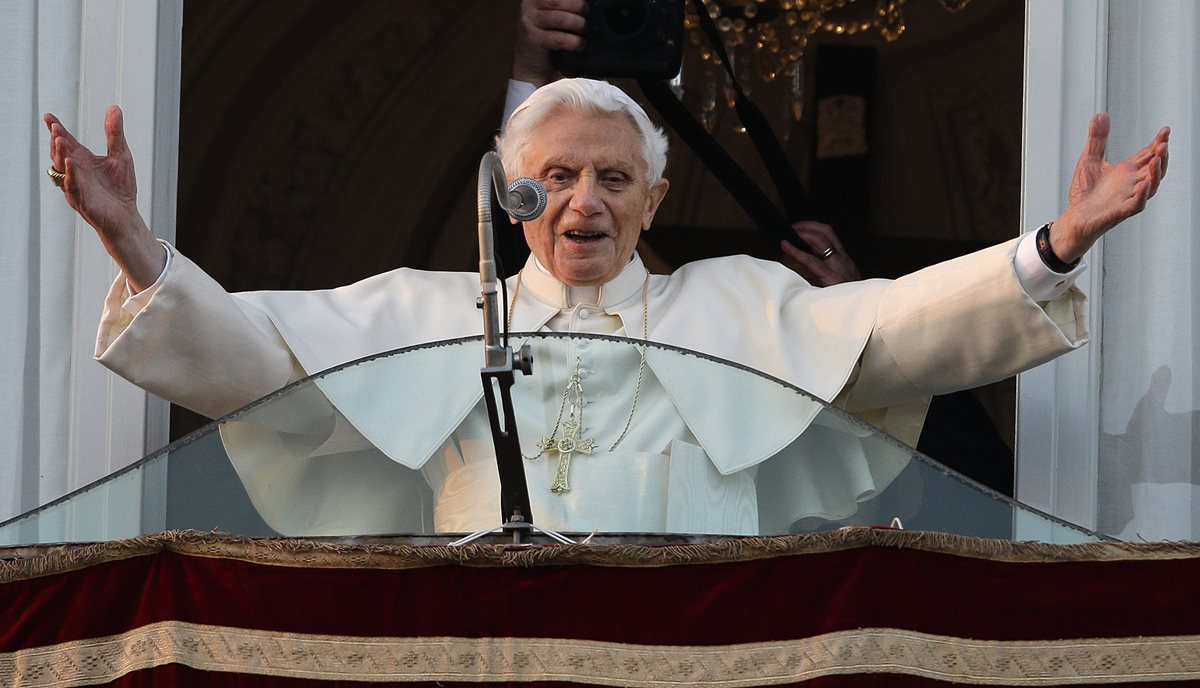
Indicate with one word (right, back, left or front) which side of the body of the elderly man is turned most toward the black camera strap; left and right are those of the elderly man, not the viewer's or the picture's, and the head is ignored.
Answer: back

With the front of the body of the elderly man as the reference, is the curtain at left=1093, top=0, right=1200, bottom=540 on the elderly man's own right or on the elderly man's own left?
on the elderly man's own left

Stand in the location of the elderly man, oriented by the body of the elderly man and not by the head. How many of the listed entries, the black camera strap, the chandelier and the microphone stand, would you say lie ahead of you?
1

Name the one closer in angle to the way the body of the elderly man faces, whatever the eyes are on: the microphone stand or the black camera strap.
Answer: the microphone stand

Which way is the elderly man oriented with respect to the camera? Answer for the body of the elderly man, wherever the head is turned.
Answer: toward the camera

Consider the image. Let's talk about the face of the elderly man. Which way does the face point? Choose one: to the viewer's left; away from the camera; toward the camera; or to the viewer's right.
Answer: toward the camera

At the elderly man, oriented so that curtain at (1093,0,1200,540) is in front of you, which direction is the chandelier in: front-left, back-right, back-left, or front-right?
front-left

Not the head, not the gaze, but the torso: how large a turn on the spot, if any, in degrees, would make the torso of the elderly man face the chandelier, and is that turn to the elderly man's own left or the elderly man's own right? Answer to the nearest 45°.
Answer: approximately 180°

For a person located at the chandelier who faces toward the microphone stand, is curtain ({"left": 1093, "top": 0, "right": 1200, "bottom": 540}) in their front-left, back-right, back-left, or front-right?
front-left

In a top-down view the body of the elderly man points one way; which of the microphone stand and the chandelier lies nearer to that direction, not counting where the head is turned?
the microphone stand

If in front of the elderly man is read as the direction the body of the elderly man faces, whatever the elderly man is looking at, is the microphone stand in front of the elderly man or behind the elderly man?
in front

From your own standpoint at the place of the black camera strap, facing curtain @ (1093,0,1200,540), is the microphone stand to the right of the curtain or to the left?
right
